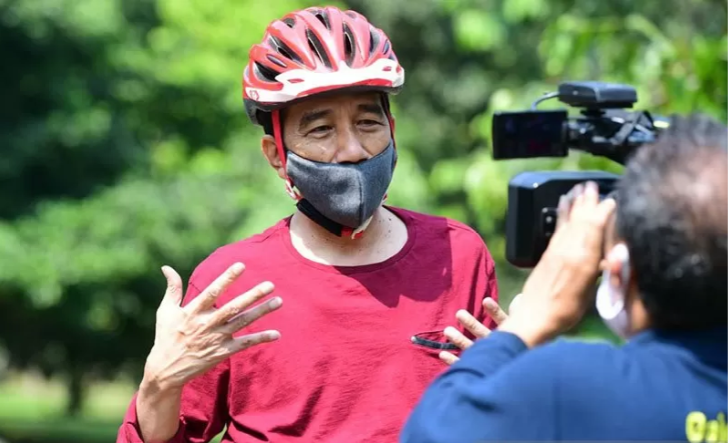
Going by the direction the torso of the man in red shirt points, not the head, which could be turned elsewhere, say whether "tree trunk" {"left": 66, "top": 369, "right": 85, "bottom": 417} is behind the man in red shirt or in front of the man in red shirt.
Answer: behind

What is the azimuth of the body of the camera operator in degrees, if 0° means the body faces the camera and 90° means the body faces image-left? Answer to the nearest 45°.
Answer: approximately 135°

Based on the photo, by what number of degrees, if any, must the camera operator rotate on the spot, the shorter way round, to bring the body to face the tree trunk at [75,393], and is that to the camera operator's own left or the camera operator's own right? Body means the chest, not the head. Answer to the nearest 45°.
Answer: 0° — they already face it

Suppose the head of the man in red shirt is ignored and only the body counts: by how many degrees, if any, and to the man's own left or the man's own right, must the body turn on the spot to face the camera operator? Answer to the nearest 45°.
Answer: approximately 45° to the man's own left

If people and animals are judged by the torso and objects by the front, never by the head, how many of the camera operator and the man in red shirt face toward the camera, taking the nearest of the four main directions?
1

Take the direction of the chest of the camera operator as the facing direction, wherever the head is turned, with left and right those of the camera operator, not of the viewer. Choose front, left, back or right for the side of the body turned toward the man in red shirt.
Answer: front

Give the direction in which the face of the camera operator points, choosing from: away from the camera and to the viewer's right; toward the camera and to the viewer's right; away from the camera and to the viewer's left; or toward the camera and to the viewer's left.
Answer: away from the camera and to the viewer's left

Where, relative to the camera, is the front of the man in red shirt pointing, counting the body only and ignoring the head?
toward the camera

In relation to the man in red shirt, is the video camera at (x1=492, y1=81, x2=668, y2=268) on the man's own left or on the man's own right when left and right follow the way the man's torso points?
on the man's own left

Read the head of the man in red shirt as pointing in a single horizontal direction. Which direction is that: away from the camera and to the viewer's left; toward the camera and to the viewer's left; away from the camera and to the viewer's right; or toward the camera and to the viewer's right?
toward the camera and to the viewer's right
